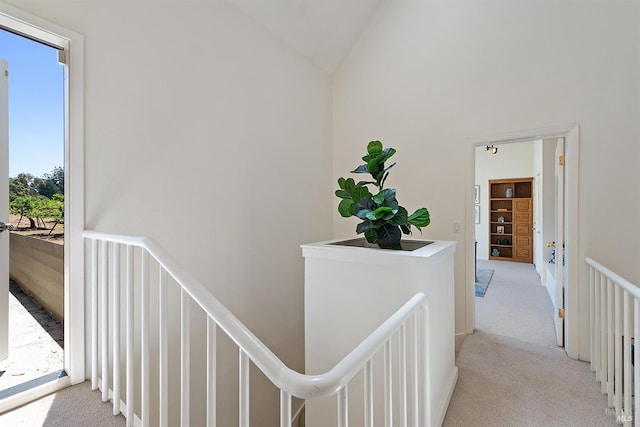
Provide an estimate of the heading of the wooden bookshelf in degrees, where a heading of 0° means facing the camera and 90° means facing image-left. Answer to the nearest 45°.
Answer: approximately 0°

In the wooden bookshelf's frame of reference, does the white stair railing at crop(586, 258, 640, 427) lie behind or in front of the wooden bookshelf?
in front

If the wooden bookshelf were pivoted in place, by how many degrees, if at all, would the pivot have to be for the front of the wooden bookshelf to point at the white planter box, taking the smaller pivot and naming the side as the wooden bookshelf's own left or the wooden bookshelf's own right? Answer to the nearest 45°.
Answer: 0° — it already faces it

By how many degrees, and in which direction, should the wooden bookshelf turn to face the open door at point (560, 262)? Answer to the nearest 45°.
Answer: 0° — it already faces it

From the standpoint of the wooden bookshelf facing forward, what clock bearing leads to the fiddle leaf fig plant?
The fiddle leaf fig plant is roughly at 12 o'clock from the wooden bookshelf.

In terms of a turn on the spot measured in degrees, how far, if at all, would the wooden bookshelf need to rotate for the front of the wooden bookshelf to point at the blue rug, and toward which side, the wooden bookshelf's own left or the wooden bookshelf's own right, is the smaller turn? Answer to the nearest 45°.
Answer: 0° — it already faces it
